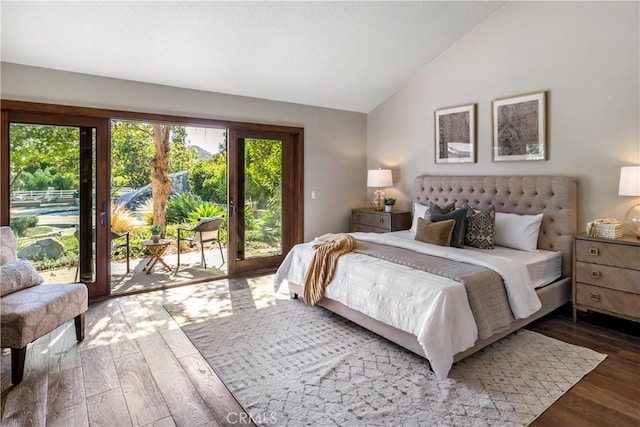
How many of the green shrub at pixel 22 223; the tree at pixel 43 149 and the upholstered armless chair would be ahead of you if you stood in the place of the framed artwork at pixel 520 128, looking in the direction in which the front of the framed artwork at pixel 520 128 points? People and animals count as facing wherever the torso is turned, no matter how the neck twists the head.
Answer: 3

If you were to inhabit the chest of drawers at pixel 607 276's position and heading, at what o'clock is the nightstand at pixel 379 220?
The nightstand is roughly at 2 o'clock from the chest of drawers.

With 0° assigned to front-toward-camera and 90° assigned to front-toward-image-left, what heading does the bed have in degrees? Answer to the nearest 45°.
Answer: approximately 45°

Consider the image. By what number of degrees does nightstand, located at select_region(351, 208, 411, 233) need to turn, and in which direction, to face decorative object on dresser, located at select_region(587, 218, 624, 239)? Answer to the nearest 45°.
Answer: approximately 90° to its left

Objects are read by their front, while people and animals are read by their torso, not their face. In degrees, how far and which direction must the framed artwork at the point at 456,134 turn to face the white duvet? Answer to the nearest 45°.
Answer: approximately 45° to its left

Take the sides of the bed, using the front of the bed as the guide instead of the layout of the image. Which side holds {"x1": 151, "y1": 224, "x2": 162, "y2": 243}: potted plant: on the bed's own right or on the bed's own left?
on the bed's own right

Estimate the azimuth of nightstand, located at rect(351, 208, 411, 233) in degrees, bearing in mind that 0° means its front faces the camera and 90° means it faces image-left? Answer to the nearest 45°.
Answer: approximately 45°

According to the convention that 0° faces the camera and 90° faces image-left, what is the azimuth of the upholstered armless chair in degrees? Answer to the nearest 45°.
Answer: approximately 315°

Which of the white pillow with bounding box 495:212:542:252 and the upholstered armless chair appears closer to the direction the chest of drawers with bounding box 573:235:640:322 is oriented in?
the upholstered armless chair

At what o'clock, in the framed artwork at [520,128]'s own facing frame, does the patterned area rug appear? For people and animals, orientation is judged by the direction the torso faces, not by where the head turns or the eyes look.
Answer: The patterned area rug is roughly at 11 o'clock from the framed artwork.

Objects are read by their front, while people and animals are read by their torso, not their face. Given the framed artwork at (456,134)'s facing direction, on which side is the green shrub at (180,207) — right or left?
on its right

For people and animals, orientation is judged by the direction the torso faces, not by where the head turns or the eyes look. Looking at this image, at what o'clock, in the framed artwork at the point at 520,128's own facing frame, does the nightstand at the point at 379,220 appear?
The nightstand is roughly at 2 o'clock from the framed artwork.
